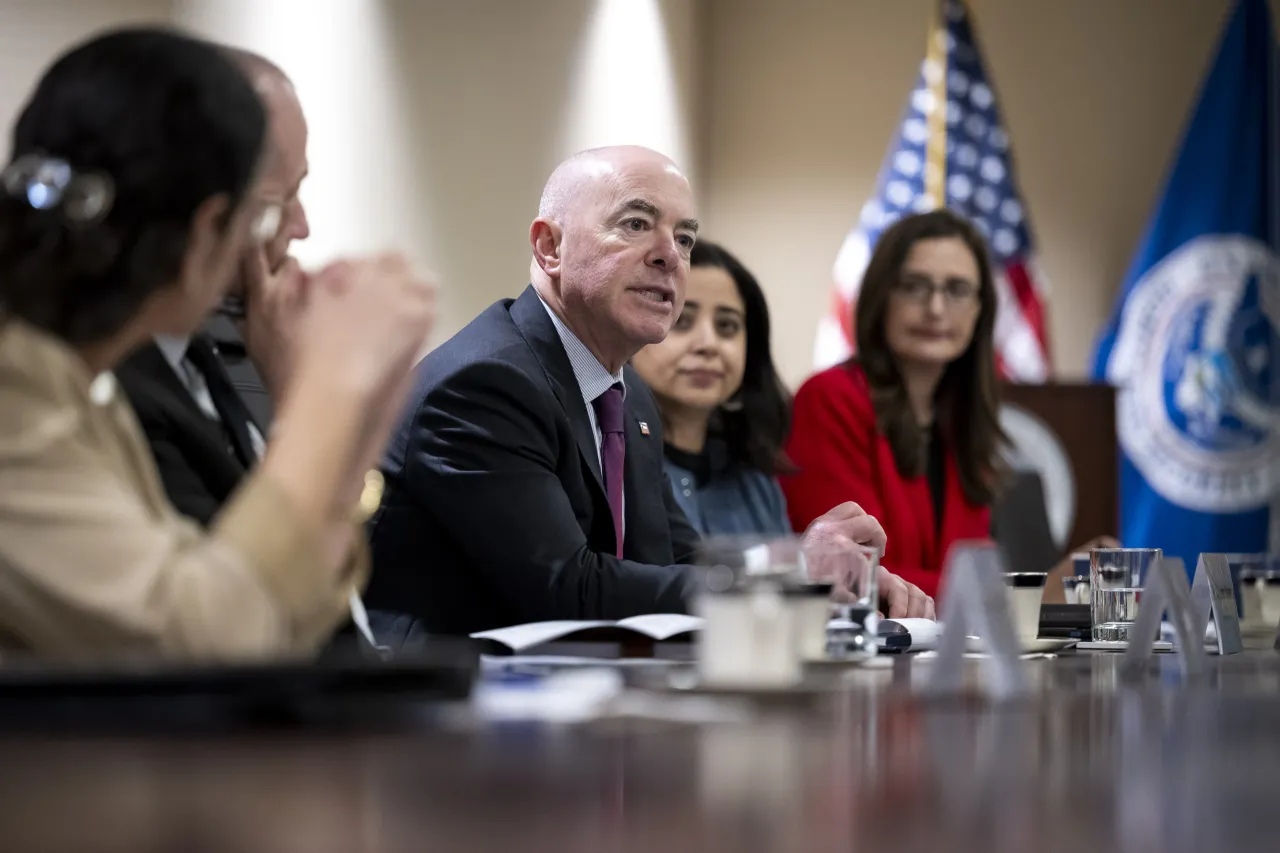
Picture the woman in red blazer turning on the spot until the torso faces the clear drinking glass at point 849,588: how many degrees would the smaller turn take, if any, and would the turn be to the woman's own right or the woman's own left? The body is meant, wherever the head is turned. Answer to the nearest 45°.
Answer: approximately 45° to the woman's own right

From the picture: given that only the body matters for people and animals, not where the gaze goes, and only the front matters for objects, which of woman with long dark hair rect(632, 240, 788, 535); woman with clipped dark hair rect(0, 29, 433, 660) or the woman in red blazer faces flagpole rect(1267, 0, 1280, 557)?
woman with clipped dark hair rect(0, 29, 433, 660)

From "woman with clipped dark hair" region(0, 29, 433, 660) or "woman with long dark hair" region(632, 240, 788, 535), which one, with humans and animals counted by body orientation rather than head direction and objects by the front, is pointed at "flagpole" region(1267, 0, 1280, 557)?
"woman with clipped dark hair" region(0, 29, 433, 660)

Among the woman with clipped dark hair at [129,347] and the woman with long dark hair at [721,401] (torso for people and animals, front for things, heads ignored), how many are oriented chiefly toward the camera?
1

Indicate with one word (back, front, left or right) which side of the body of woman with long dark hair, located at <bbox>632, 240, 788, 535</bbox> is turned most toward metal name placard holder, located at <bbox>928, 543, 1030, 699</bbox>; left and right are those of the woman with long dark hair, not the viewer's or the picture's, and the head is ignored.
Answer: front

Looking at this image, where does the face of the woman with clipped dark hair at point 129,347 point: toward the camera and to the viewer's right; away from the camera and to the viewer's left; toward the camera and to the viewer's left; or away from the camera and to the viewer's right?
away from the camera and to the viewer's right

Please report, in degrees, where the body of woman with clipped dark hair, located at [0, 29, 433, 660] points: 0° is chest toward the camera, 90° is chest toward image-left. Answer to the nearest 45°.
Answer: approximately 225°

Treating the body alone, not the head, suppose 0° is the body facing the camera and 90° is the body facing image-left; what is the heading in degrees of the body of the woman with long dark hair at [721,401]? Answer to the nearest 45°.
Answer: approximately 0°

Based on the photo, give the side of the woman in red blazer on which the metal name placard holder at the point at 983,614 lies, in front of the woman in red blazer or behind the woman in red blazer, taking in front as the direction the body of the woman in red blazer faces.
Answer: in front

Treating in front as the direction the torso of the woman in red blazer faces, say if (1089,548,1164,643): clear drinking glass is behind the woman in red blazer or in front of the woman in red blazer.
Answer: in front

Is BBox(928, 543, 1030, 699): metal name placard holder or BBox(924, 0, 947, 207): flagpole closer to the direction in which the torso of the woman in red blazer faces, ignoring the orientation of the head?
the metal name placard holder

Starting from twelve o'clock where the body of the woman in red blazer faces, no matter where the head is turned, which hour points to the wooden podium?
The wooden podium is roughly at 8 o'clock from the woman in red blazer.
